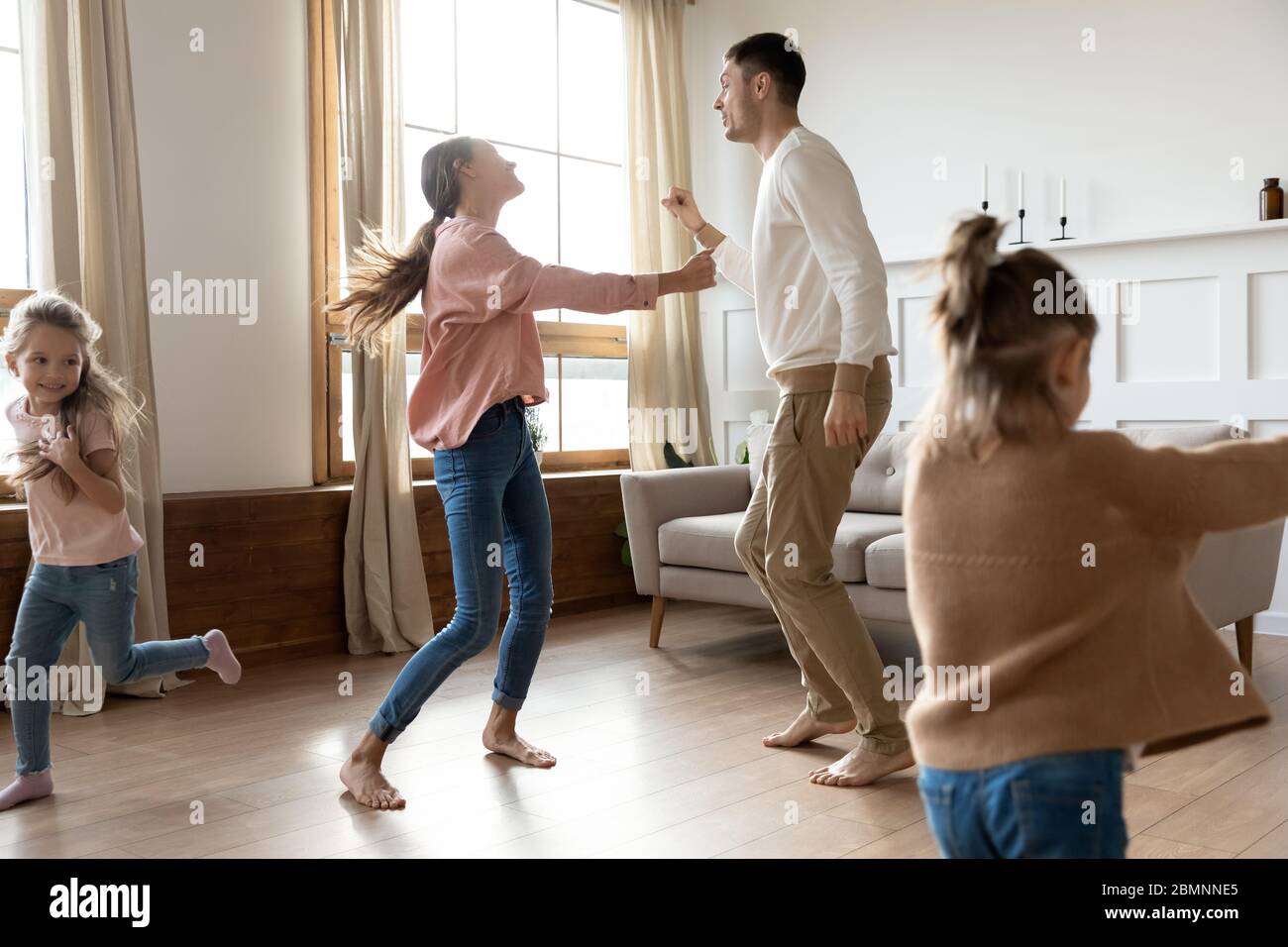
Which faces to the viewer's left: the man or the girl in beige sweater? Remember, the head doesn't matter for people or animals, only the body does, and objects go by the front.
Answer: the man

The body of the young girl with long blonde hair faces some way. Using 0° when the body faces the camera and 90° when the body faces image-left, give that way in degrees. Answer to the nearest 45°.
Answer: approximately 45°

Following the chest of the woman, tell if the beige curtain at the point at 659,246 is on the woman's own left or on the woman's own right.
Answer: on the woman's own left

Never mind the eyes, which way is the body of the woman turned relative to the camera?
to the viewer's right

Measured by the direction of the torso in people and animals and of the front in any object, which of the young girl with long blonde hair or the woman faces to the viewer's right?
the woman

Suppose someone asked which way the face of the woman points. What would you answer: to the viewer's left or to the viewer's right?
to the viewer's right

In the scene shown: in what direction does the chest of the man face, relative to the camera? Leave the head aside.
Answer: to the viewer's left

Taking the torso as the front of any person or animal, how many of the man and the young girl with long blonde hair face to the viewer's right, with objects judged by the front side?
0

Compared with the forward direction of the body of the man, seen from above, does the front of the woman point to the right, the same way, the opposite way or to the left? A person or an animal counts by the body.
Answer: the opposite way

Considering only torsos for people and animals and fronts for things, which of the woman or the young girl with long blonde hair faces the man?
the woman

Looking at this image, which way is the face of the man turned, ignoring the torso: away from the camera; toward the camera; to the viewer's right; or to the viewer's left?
to the viewer's left

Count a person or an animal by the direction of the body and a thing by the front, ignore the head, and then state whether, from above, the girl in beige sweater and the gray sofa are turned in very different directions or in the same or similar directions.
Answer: very different directions

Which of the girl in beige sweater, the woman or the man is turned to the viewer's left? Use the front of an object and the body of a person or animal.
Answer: the man

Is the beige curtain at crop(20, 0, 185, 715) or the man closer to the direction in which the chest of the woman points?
the man

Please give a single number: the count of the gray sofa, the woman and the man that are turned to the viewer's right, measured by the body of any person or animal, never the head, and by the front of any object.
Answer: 1

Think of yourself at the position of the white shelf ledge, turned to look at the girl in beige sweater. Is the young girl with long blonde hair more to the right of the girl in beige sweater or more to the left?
right

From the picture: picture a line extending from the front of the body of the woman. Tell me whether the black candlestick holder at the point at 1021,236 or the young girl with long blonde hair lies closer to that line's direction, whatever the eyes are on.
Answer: the black candlestick holder
